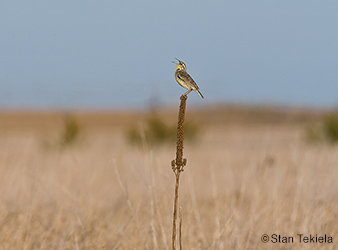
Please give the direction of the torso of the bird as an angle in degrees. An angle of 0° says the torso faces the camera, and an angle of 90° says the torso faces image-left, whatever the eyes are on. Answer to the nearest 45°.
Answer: approximately 90°

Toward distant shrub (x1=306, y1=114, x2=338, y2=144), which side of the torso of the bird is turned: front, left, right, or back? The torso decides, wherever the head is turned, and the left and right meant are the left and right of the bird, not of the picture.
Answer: right
